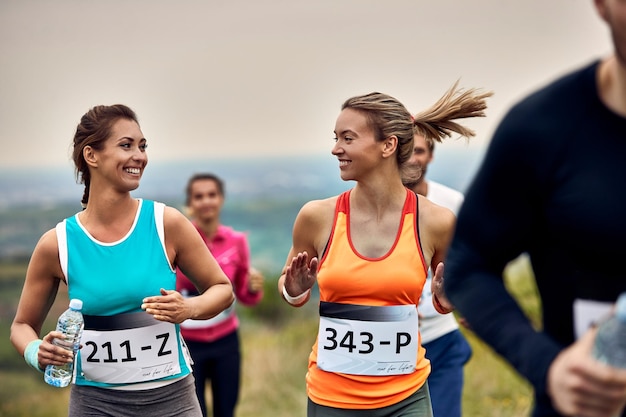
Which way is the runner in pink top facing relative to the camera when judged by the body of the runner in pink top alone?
toward the camera

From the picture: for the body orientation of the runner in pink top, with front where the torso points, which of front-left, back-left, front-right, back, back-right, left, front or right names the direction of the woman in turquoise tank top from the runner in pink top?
front

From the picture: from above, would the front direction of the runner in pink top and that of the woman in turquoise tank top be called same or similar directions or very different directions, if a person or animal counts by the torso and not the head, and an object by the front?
same or similar directions

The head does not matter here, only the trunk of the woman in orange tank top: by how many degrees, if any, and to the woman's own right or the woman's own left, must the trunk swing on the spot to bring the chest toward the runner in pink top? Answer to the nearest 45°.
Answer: approximately 135° to the woman's own right

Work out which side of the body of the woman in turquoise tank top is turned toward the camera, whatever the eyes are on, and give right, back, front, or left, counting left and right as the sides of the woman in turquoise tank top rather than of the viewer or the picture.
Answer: front

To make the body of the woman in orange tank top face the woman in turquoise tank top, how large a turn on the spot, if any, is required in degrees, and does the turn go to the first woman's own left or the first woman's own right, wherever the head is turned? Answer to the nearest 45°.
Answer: approximately 90° to the first woman's own right

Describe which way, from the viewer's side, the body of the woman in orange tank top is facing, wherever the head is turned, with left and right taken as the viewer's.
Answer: facing the viewer

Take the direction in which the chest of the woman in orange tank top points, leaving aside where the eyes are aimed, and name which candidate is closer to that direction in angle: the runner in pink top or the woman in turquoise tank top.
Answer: the woman in turquoise tank top

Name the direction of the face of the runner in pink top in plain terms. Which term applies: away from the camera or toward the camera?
toward the camera

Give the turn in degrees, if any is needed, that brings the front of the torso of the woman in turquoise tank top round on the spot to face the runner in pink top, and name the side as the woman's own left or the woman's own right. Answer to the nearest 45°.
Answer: approximately 180°

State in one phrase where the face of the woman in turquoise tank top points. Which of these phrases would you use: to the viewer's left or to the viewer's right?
to the viewer's right

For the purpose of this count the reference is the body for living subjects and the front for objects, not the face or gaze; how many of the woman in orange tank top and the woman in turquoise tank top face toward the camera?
2

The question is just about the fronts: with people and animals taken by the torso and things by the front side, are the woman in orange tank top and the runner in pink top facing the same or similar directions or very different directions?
same or similar directions

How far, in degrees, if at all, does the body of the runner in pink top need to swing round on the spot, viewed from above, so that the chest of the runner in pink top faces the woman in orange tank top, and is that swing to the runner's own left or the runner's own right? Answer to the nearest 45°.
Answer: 0° — they already face them
